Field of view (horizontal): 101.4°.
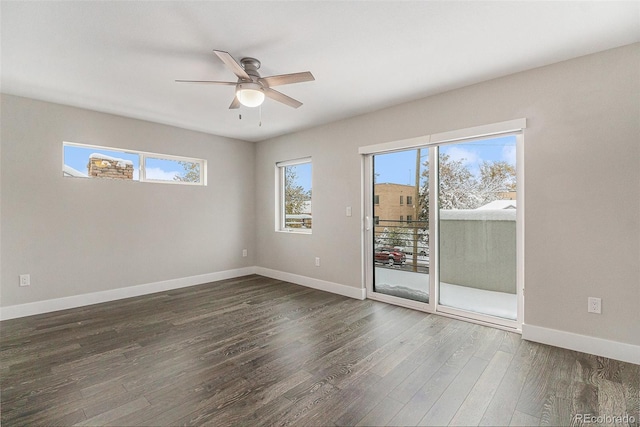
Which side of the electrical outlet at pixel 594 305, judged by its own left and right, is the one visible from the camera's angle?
front

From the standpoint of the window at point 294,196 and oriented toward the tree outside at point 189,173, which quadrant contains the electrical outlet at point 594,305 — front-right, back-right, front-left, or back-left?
back-left

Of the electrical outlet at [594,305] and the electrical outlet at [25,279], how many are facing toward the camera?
2

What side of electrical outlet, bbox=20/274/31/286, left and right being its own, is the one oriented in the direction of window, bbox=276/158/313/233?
left

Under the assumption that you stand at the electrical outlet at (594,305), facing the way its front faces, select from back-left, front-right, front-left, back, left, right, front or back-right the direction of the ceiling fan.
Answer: front-right

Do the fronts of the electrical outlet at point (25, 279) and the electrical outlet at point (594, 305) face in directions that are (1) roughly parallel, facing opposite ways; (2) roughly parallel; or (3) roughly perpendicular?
roughly perpendicular

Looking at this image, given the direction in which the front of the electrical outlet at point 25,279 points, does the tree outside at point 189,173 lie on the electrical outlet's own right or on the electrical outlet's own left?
on the electrical outlet's own left

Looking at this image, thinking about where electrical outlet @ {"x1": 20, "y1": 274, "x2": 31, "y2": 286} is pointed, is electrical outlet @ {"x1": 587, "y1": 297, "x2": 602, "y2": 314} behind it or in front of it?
in front

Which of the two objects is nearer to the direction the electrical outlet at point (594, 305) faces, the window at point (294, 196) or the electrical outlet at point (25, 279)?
the electrical outlet

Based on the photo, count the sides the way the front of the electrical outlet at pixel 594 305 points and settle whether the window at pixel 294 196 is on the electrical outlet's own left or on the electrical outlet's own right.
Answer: on the electrical outlet's own right

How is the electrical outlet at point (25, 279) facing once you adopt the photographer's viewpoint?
facing the viewer
